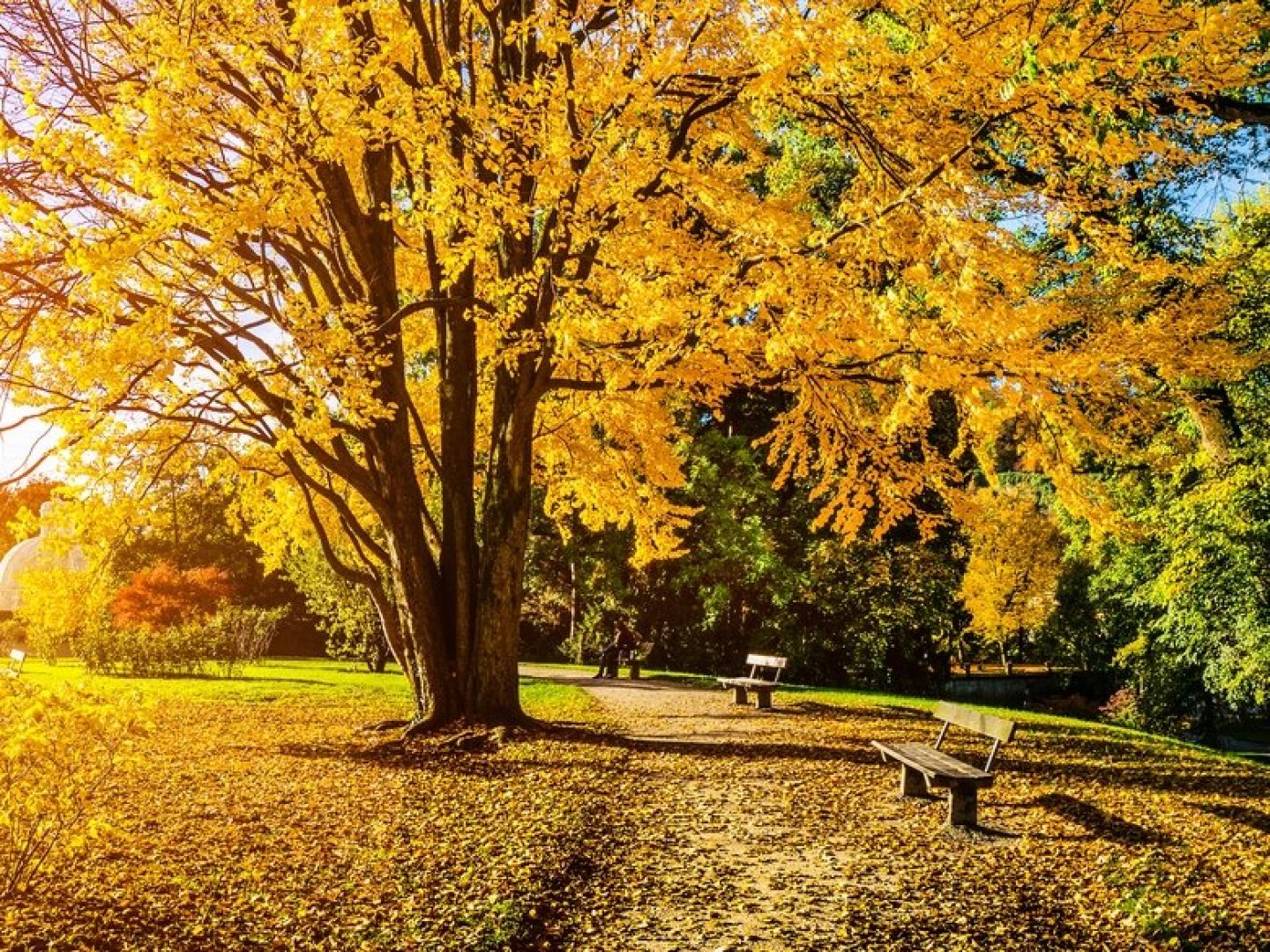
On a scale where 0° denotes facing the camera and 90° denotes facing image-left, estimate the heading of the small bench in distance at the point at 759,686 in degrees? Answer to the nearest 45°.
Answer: approximately 45°

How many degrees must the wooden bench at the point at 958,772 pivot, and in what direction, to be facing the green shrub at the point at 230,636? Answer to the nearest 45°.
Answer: approximately 90° to its right

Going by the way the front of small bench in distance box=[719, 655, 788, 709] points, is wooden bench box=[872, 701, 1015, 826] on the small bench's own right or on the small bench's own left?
on the small bench's own left

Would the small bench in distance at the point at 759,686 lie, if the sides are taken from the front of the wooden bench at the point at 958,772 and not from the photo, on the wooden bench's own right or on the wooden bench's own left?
on the wooden bench's own right

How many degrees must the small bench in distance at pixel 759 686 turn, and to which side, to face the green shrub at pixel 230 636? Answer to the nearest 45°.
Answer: approximately 90° to its right

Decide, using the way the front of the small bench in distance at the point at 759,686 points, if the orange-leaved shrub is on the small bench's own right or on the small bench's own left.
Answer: on the small bench's own right
